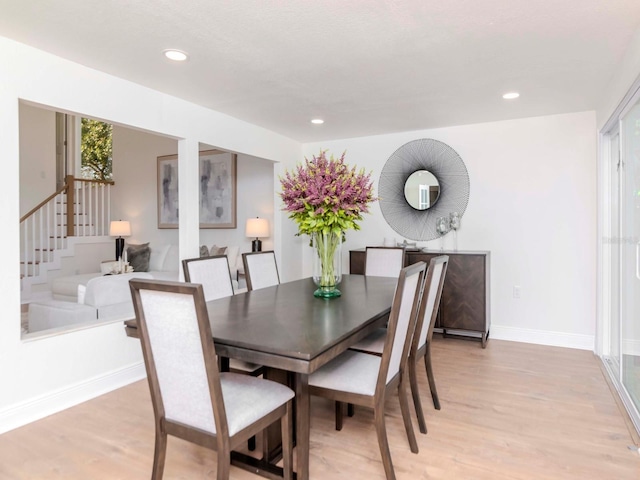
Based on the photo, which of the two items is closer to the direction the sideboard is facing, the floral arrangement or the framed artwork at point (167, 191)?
the floral arrangement

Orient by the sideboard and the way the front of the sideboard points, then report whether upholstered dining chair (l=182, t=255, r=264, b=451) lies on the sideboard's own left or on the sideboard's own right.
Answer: on the sideboard's own right

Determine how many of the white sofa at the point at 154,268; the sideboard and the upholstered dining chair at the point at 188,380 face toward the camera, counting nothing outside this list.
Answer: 2

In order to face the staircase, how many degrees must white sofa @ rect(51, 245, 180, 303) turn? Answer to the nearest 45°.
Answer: approximately 135° to its right

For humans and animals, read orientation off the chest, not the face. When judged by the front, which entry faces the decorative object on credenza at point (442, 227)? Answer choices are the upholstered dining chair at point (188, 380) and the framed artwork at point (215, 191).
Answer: the upholstered dining chair

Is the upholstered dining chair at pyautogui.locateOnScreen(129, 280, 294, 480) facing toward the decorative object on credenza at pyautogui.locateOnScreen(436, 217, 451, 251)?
yes

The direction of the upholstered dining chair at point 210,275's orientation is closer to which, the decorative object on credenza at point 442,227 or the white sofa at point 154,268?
the decorative object on credenza

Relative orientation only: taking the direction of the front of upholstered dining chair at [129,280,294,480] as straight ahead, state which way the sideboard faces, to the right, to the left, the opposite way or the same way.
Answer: the opposite way
